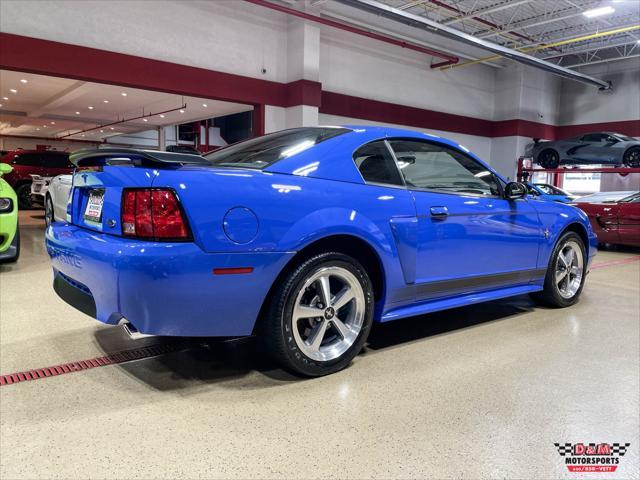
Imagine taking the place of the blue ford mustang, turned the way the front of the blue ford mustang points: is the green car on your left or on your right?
on your left

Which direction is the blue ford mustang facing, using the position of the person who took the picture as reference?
facing away from the viewer and to the right of the viewer

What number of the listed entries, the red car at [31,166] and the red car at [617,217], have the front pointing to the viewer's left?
1

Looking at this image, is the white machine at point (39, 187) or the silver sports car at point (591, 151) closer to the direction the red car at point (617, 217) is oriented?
the white machine

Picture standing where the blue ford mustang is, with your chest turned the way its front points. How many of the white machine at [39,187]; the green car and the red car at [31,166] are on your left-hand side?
3

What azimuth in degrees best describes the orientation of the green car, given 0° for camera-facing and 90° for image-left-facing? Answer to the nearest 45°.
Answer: approximately 315°

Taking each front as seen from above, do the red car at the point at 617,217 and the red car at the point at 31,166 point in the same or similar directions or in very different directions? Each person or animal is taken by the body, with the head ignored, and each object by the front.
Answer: very different directions

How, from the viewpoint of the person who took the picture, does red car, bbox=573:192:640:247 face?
facing to the left of the viewer
